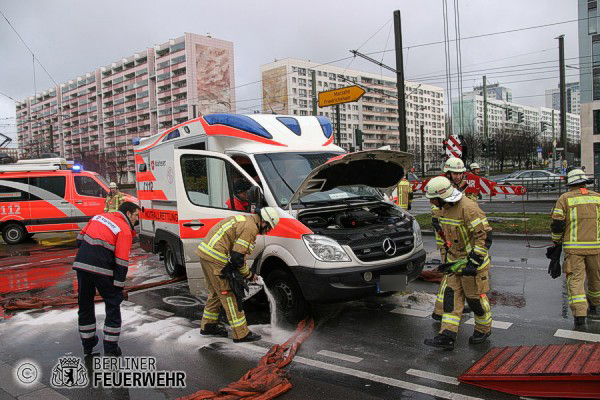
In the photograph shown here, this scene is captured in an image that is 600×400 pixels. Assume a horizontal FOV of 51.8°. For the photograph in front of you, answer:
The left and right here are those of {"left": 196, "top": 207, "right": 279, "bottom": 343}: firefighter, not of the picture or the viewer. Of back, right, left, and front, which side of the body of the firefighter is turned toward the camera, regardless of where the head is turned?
right

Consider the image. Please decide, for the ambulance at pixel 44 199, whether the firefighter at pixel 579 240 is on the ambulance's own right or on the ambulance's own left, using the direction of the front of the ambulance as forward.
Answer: on the ambulance's own right

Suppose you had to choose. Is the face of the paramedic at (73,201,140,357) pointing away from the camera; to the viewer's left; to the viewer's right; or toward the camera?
to the viewer's right

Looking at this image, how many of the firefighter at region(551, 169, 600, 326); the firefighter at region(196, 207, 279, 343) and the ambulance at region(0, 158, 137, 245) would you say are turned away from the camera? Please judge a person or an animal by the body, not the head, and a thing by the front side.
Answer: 1

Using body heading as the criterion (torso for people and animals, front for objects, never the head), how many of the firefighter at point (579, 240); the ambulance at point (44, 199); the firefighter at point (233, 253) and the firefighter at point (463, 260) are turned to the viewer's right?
2

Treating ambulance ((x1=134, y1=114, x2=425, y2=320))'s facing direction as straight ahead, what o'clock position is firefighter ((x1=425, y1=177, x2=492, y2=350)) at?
The firefighter is roughly at 12 o'clock from the ambulance.

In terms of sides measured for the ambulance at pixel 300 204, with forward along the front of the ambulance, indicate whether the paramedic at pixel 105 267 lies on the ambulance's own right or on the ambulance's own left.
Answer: on the ambulance's own right

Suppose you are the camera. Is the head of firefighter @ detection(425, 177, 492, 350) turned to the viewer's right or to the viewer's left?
to the viewer's left

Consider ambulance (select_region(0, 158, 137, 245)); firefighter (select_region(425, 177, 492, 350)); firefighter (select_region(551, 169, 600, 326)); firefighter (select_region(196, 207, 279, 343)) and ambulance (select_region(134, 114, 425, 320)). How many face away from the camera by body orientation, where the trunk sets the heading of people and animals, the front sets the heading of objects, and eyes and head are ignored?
1

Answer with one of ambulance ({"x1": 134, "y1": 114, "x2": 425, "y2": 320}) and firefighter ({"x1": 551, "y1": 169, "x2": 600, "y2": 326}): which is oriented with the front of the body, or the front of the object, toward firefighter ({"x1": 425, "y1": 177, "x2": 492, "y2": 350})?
the ambulance

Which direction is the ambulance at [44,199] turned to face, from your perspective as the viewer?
facing to the right of the viewer
